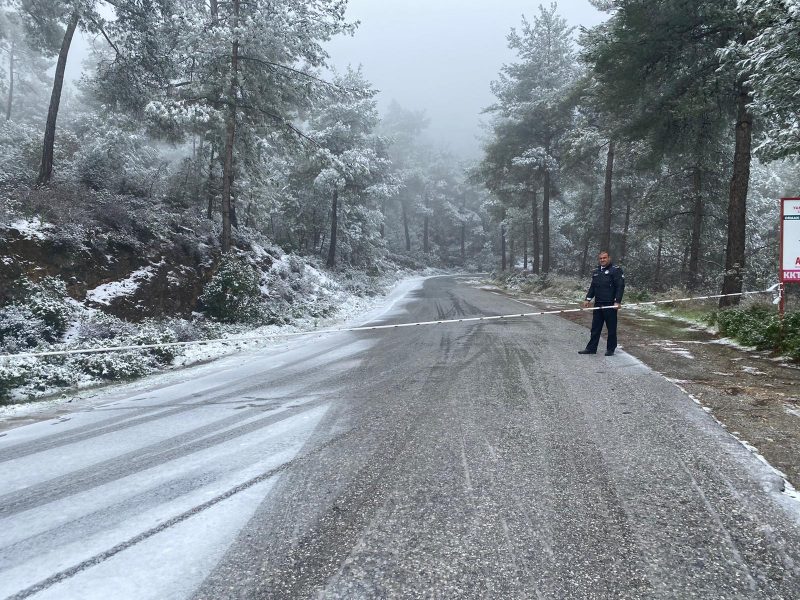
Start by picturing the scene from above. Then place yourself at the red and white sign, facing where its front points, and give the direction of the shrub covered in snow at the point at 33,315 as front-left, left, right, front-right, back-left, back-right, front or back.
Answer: front-right

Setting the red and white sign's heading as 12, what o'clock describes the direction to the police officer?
The police officer is roughly at 2 o'clock from the red and white sign.

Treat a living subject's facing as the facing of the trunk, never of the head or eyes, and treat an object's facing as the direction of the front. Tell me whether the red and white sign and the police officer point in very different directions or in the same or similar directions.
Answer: same or similar directions

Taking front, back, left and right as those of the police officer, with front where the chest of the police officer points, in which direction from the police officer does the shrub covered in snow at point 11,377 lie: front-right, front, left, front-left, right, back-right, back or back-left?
front

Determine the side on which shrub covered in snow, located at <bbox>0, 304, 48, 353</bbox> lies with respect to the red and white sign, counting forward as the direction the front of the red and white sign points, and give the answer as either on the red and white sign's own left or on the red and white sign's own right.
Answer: on the red and white sign's own right

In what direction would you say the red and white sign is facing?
toward the camera

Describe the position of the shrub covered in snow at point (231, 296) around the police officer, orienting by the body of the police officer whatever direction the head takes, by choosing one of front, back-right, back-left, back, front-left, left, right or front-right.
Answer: front-right

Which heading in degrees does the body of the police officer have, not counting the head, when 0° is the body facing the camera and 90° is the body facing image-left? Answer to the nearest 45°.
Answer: approximately 45°

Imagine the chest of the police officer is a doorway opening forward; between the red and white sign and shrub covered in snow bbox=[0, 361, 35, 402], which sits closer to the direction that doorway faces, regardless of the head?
the shrub covered in snow

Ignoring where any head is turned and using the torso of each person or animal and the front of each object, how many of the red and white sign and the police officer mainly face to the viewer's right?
0
